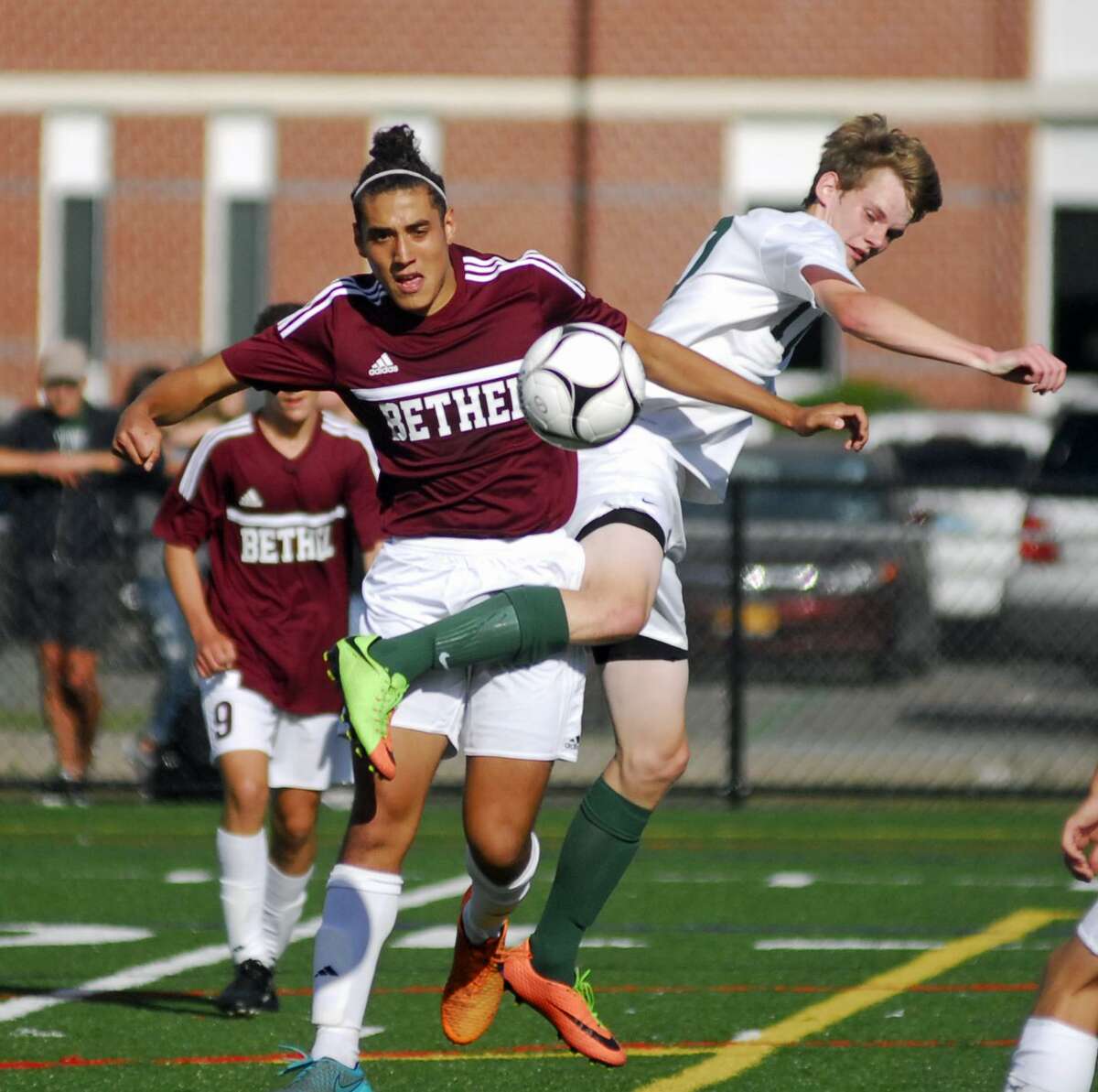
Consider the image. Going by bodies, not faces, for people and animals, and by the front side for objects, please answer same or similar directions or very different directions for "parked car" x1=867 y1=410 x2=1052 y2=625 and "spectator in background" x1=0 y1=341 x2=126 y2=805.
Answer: very different directions

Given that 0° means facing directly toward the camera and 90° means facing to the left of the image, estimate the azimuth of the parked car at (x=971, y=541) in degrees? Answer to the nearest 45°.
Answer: approximately 180°

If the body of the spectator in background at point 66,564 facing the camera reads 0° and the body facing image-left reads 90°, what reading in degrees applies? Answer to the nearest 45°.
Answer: approximately 0°

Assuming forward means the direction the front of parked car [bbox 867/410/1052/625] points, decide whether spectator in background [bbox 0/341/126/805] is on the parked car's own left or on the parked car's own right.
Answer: on the parked car's own left

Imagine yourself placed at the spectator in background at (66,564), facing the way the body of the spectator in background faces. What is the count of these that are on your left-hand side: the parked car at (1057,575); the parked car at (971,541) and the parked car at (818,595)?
3

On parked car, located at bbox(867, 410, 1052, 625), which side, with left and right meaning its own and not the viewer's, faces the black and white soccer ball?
back

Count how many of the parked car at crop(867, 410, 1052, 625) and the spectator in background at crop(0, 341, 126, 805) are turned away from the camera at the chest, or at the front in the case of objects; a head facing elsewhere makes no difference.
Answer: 1

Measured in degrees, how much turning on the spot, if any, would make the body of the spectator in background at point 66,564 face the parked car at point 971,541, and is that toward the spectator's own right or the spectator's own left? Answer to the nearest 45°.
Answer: approximately 90° to the spectator's own left

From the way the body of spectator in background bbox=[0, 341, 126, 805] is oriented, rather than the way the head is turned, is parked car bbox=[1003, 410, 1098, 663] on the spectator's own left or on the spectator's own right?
on the spectator's own left
